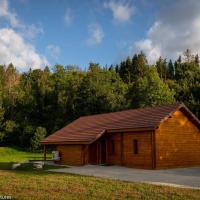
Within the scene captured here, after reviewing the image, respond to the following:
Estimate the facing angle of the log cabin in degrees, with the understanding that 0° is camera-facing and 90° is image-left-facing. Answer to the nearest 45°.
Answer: approximately 45°
